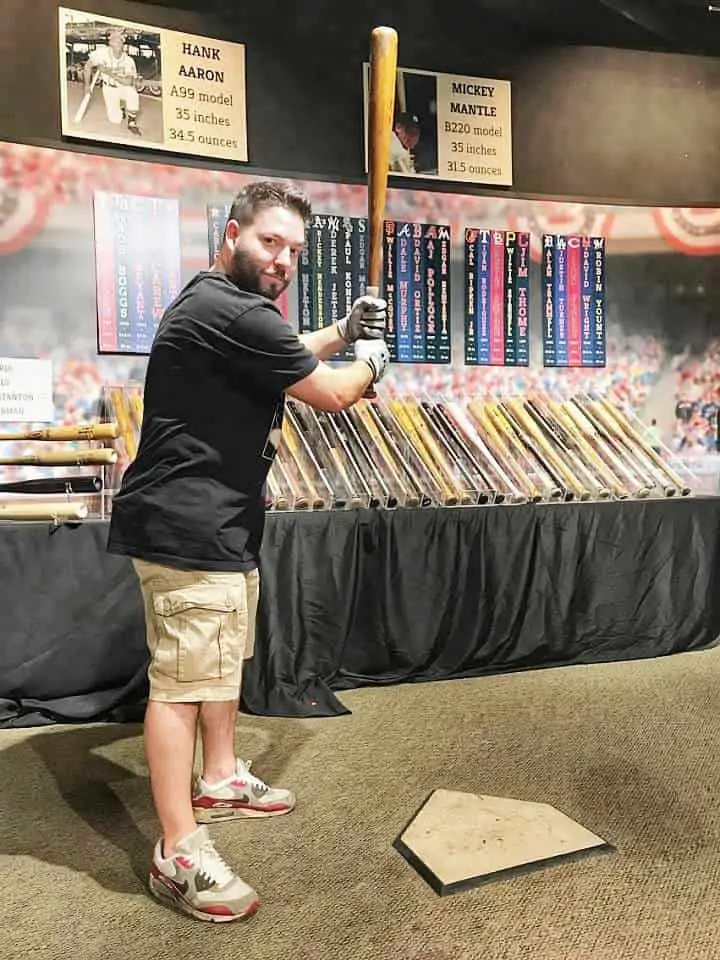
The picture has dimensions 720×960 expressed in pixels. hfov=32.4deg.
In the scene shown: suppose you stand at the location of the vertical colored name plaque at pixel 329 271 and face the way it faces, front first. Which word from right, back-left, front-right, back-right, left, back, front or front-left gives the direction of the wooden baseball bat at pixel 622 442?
left

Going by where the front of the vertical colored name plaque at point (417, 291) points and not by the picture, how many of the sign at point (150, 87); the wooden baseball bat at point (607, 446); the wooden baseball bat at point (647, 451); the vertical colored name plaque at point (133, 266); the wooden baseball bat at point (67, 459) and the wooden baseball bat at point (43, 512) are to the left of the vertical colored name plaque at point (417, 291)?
2

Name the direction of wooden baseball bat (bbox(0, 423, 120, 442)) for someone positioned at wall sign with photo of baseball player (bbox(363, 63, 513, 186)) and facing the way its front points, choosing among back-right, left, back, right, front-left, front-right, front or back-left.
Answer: front-right

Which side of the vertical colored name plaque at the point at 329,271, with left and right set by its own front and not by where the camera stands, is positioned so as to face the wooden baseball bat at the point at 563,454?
left

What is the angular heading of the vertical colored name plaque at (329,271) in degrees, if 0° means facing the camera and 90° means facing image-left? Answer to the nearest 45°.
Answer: approximately 0°

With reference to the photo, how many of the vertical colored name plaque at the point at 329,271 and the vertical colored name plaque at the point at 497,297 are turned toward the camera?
2
